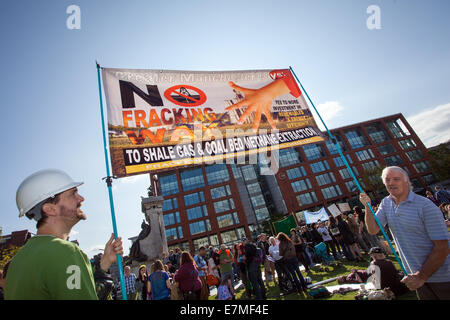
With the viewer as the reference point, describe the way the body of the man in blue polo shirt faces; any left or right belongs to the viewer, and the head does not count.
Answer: facing the viewer and to the left of the viewer

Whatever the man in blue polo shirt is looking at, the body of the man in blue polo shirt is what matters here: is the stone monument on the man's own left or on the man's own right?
on the man's own right

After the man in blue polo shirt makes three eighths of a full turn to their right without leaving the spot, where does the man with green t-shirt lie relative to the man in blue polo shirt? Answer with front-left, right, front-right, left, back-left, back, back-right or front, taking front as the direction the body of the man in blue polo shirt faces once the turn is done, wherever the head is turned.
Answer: back-left

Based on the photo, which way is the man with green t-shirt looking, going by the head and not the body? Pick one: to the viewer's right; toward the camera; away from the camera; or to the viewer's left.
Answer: to the viewer's right
